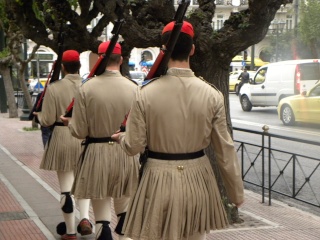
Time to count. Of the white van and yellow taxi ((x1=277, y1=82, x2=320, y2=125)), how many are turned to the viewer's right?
0
